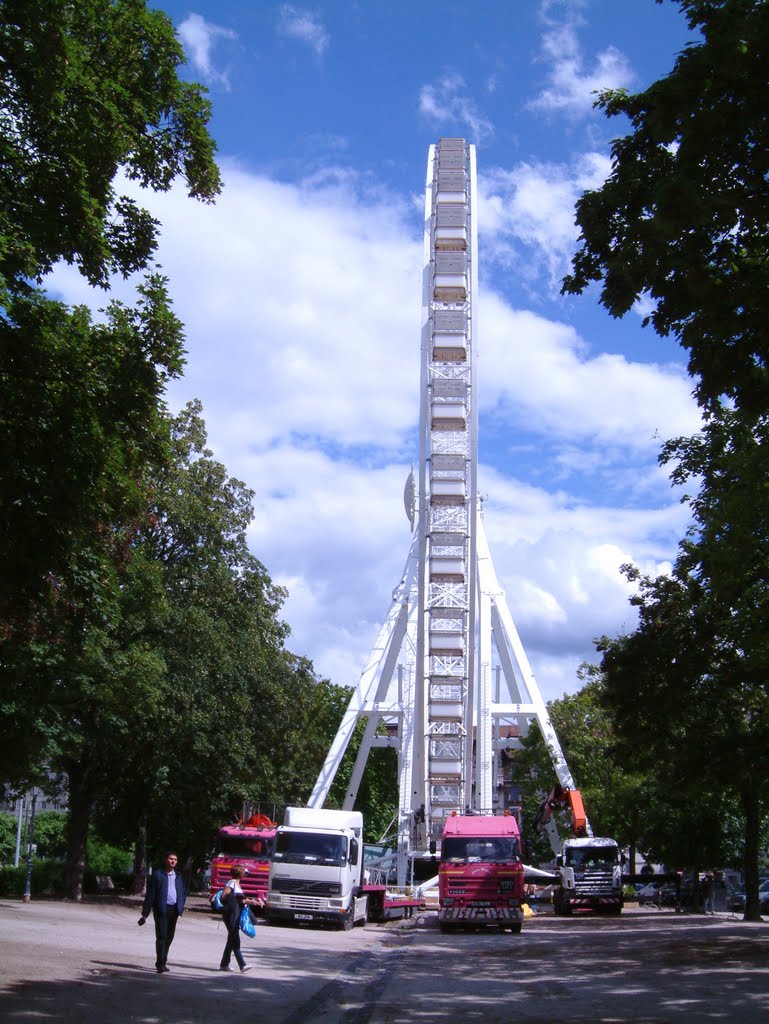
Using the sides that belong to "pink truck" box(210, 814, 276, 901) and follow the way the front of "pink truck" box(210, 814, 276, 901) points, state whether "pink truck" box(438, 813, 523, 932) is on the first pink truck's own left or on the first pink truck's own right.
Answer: on the first pink truck's own left

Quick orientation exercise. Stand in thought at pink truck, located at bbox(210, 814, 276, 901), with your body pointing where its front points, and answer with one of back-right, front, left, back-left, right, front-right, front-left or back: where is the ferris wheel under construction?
back-left

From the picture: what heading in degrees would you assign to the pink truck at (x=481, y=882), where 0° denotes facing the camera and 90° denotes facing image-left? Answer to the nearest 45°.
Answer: approximately 0°

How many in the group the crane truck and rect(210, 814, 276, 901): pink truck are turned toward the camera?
2

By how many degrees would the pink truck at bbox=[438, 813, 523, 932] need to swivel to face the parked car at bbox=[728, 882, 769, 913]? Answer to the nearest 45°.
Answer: approximately 135° to its left

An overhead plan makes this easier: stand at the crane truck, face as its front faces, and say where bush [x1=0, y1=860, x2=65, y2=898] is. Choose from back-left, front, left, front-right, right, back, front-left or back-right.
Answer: right

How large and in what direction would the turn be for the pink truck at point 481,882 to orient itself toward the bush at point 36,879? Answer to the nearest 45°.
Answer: approximately 135° to its right

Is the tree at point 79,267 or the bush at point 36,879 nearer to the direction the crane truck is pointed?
the tree
